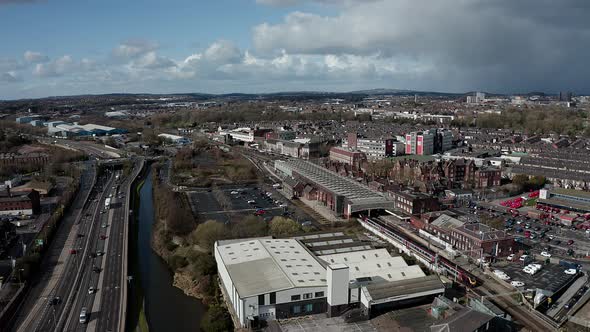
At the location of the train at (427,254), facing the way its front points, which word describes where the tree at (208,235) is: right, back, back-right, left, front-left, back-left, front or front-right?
back-right

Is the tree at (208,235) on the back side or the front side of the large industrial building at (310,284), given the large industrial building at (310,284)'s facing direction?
on the back side

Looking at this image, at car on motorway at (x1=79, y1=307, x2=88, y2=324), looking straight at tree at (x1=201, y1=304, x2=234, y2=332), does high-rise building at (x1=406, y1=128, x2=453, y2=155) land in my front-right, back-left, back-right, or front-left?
front-left

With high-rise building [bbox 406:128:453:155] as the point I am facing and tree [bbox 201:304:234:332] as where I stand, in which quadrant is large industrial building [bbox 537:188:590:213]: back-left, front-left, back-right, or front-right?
front-right

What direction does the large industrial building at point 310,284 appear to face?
toward the camera

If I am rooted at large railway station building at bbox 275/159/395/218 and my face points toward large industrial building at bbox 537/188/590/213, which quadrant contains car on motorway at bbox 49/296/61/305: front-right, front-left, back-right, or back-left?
back-right

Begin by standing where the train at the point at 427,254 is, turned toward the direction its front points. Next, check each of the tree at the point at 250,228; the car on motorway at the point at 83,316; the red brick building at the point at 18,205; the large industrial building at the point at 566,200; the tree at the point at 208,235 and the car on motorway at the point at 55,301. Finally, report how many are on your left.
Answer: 1

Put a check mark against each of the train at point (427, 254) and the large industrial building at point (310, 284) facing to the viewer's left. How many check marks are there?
0

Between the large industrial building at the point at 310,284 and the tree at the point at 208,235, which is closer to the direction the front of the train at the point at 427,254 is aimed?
the large industrial building

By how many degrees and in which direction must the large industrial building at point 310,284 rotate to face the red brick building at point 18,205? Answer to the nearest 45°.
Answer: approximately 135° to its right

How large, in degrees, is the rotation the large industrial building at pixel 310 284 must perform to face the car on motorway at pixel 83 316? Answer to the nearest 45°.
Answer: approximately 90° to its right

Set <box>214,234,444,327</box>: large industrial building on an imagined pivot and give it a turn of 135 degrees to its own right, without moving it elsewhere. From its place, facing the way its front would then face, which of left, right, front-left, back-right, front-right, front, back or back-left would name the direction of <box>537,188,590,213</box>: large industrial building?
right

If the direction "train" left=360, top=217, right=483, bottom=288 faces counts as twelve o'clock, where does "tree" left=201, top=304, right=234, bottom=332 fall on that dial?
The tree is roughly at 3 o'clock from the train.

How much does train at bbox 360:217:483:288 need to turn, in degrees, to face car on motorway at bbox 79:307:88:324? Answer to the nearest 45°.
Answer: approximately 90° to its right

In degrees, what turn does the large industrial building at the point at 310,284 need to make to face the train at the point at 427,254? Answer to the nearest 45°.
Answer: approximately 135° to its left

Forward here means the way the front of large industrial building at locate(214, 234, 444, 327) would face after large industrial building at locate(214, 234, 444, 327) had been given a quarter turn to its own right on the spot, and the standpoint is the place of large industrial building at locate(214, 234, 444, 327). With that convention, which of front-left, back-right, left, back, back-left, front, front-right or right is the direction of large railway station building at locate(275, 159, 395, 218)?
right
